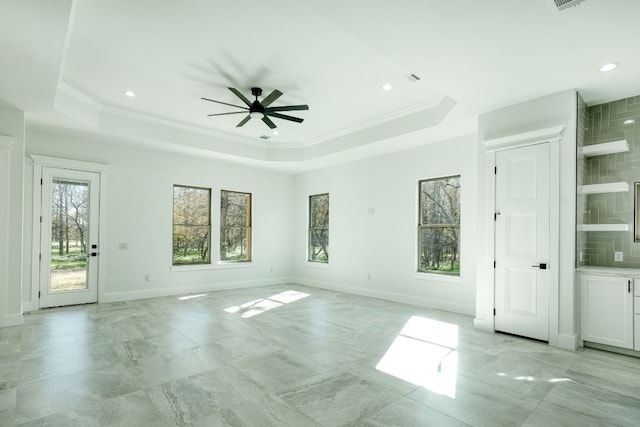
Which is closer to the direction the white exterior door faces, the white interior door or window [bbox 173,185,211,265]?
the white interior door

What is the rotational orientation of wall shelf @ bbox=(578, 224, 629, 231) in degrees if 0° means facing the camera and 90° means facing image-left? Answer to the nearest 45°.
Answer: approximately 0°

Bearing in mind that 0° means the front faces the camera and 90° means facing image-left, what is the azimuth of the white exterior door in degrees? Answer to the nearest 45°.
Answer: approximately 0°

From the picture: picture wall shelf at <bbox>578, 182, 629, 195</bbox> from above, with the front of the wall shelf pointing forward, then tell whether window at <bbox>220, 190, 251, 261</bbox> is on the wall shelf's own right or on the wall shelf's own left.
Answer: on the wall shelf's own right

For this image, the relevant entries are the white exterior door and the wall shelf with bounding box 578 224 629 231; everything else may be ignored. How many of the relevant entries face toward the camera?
2

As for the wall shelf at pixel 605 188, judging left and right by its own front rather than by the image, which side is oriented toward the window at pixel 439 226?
right
